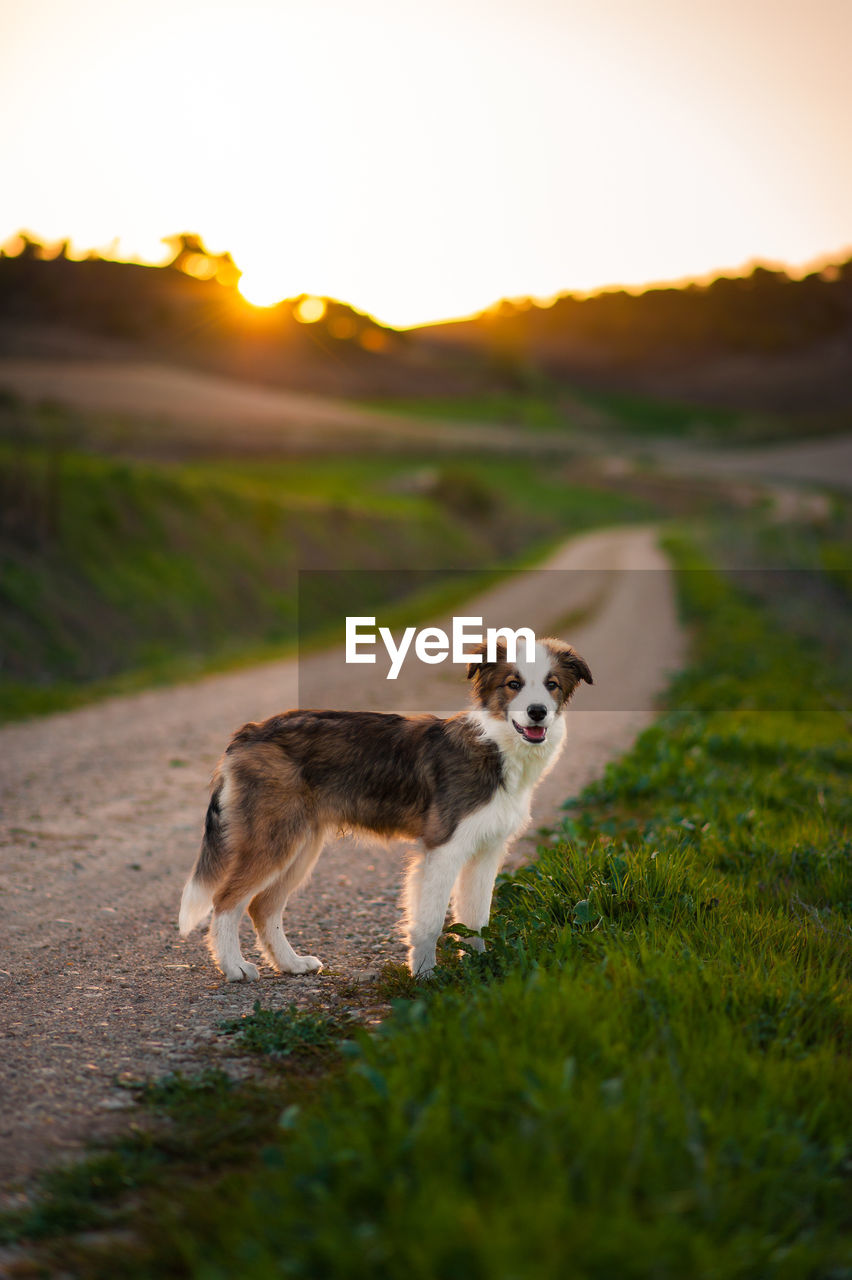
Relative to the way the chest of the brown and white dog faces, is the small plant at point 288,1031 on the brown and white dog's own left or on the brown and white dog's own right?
on the brown and white dog's own right

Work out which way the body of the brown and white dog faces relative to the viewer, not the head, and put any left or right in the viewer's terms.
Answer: facing to the right of the viewer
